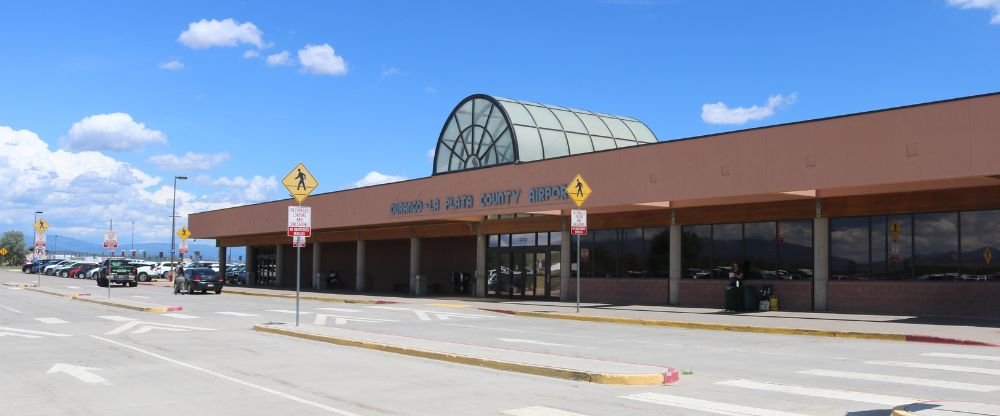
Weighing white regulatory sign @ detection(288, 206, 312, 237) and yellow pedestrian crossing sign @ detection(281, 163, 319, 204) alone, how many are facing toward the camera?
2

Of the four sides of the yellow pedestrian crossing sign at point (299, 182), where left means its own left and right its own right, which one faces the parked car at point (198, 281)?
back

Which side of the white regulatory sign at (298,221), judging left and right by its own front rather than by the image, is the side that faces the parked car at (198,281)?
back

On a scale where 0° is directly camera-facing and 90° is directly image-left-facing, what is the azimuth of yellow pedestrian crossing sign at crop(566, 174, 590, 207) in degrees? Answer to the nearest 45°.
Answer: approximately 0°

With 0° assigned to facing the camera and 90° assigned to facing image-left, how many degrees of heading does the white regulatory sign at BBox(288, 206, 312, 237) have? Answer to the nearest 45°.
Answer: approximately 0°

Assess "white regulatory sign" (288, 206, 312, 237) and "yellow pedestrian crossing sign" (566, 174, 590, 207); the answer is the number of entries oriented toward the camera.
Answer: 2

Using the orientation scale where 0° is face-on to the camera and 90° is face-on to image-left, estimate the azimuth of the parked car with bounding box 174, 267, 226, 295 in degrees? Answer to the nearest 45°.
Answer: approximately 135°
